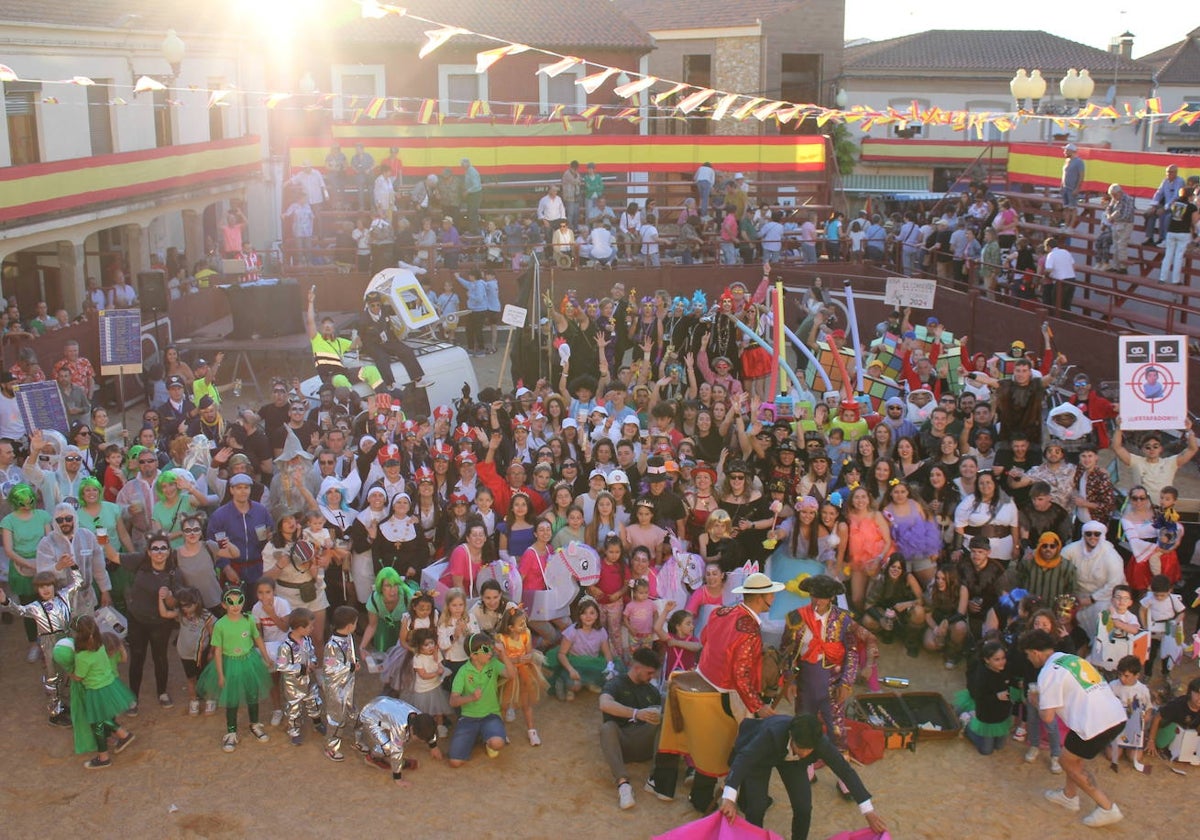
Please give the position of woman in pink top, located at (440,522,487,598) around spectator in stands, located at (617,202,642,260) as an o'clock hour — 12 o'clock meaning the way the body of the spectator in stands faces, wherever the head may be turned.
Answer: The woman in pink top is roughly at 12 o'clock from the spectator in stands.

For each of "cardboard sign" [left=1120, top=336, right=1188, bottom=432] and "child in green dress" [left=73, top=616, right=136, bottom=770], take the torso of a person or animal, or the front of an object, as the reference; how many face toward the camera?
1

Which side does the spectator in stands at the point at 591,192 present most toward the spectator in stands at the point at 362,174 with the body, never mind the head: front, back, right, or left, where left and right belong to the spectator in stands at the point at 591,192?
right

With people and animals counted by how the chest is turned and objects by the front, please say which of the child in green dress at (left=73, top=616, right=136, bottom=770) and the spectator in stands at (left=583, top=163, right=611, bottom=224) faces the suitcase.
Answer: the spectator in stands

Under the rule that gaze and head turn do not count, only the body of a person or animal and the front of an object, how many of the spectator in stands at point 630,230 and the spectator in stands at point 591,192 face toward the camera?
2

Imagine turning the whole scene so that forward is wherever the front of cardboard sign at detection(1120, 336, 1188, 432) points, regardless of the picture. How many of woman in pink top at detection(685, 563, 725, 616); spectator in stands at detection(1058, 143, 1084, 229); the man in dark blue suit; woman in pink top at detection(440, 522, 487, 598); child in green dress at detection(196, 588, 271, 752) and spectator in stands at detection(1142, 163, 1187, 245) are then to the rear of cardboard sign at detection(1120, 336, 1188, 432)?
2

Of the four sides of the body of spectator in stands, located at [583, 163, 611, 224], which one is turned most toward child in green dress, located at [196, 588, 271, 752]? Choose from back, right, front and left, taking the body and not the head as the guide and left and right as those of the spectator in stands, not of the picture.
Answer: front

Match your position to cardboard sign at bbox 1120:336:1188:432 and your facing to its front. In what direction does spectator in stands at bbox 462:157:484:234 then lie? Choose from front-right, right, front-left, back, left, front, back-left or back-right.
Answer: back-right

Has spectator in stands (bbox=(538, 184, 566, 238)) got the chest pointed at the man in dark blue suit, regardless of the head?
yes

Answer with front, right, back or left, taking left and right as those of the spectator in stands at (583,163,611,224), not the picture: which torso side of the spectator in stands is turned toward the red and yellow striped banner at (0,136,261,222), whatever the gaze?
right

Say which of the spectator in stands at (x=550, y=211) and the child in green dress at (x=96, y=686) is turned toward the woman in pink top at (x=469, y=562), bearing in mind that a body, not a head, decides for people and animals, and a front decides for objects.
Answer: the spectator in stands

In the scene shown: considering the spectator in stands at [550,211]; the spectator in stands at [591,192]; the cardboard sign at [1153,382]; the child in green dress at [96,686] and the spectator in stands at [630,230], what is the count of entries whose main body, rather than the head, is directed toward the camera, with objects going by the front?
4
